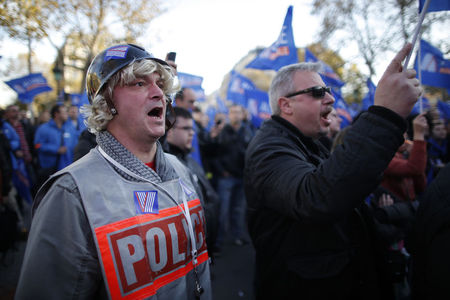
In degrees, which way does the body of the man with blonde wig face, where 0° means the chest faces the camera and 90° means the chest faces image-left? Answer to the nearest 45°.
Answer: approximately 315°

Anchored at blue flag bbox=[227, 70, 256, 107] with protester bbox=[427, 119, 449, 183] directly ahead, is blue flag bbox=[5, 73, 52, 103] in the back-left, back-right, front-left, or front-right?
back-right

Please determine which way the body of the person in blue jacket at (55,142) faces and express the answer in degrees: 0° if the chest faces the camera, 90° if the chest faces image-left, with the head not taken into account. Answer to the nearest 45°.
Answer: approximately 315°

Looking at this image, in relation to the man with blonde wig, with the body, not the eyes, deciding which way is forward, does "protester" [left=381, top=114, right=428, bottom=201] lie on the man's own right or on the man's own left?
on the man's own left

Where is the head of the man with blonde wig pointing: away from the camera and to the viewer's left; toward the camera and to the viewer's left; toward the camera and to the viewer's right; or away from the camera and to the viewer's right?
toward the camera and to the viewer's right
